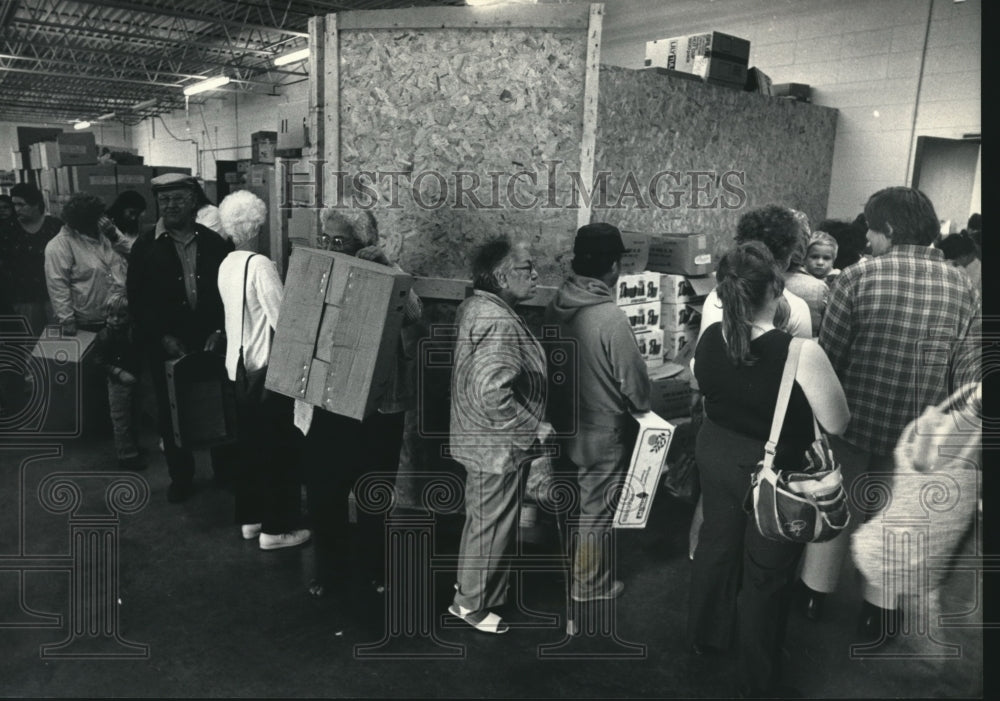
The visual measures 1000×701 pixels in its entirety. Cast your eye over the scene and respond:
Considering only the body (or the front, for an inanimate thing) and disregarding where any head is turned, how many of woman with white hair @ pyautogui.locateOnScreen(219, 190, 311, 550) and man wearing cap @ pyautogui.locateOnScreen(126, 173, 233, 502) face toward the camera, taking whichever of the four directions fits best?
1

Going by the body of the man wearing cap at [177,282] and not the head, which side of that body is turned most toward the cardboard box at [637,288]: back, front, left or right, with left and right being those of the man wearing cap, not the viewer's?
left

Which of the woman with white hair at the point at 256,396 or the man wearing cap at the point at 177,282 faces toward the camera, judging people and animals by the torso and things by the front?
the man wearing cap

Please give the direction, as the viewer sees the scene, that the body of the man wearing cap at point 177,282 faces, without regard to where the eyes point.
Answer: toward the camera

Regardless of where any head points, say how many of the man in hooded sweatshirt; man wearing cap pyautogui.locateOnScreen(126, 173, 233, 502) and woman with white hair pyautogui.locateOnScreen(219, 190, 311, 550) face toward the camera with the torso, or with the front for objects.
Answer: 1

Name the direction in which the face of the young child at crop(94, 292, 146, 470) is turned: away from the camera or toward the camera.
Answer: toward the camera

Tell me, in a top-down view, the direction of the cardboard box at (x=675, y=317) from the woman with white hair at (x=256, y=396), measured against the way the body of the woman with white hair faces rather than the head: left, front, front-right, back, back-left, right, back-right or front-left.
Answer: front-right

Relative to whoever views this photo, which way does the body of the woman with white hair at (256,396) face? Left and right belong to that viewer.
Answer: facing away from the viewer and to the right of the viewer

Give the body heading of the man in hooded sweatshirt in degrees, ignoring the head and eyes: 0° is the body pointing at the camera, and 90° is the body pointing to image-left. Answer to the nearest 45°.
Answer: approximately 225°

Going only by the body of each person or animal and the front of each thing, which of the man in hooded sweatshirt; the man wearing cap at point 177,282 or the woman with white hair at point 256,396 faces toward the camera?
the man wearing cap

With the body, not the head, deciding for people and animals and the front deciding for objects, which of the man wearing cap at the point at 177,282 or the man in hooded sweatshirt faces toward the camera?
the man wearing cap

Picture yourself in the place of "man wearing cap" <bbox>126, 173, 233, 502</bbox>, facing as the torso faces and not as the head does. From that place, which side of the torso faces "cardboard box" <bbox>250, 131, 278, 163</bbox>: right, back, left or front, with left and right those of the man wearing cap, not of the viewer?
back

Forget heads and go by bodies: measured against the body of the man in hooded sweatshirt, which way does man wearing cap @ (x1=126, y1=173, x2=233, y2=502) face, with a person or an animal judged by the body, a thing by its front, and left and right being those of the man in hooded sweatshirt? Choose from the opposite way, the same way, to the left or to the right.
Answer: to the right

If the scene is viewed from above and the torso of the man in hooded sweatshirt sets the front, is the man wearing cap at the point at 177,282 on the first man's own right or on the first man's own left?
on the first man's own left

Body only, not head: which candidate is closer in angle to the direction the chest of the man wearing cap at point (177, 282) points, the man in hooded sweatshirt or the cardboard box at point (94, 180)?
the man in hooded sweatshirt

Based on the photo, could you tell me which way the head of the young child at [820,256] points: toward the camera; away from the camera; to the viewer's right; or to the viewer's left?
toward the camera

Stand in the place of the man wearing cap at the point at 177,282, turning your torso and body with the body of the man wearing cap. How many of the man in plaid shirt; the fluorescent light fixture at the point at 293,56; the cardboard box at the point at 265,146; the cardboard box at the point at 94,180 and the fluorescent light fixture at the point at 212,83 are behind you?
4

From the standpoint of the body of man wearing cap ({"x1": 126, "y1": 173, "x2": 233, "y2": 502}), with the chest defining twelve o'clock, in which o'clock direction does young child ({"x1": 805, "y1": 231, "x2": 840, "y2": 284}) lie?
The young child is roughly at 10 o'clock from the man wearing cap.
